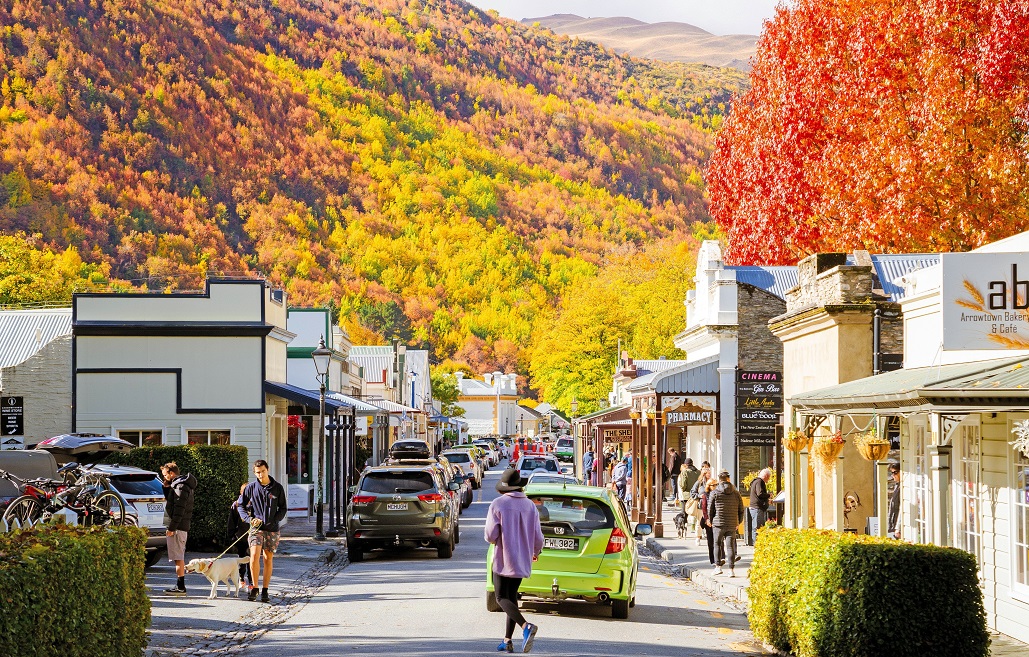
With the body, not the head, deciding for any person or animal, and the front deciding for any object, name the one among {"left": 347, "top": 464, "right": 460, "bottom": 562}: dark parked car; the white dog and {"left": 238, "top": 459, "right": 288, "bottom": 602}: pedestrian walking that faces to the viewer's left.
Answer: the white dog

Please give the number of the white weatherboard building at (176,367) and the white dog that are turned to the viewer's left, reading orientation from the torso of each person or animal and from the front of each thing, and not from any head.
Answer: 1

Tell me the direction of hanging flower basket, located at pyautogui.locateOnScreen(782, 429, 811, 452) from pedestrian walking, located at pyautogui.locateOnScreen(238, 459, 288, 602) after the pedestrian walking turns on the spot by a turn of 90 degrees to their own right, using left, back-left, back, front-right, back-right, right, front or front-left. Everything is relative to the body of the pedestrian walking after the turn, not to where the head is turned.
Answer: back

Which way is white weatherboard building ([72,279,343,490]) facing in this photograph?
to the viewer's right

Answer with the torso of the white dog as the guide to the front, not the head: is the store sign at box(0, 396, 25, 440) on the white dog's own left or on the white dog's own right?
on the white dog's own right

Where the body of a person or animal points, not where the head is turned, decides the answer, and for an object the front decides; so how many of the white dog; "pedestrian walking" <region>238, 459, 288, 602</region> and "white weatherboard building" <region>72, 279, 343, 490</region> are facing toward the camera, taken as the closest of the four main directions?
1

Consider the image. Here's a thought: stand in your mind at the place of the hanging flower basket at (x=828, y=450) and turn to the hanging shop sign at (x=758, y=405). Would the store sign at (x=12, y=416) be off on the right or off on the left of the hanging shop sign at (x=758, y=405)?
left

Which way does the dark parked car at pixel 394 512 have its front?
away from the camera

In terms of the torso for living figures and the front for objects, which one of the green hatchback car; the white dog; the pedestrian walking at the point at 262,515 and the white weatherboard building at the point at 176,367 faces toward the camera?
the pedestrian walking

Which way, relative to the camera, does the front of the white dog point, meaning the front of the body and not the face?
to the viewer's left

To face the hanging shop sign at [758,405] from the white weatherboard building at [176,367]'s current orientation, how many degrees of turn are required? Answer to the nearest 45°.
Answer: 0° — it already faces it

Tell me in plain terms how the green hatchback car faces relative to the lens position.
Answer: facing away from the viewer
